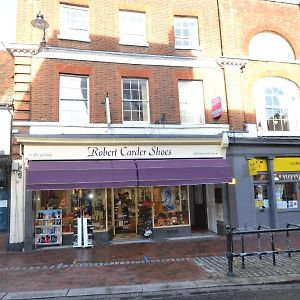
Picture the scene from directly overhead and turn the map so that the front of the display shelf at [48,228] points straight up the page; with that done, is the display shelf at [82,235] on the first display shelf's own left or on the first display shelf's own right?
on the first display shelf's own left

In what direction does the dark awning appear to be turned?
toward the camera

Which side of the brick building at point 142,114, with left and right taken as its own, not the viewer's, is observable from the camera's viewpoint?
front

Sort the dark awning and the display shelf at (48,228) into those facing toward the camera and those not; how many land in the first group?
2

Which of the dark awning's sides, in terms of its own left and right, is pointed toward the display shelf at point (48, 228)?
right
